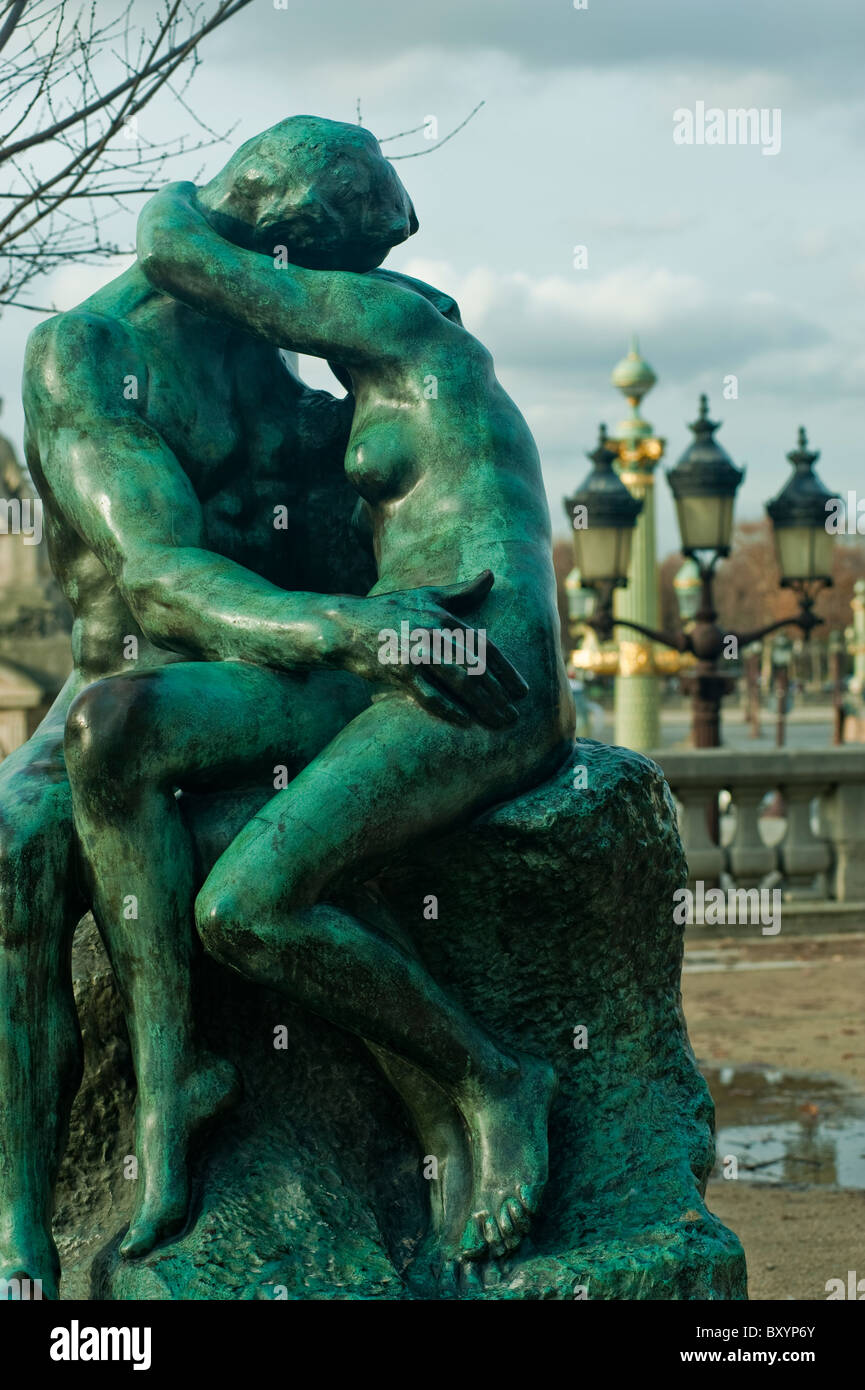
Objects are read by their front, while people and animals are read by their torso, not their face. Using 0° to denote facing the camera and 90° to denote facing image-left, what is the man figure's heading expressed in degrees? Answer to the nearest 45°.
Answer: approximately 315°

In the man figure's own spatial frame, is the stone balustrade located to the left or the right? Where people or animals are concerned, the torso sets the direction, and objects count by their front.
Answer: on its left

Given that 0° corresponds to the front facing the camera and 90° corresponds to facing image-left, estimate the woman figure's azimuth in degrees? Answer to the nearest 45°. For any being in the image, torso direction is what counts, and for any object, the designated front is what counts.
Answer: approximately 90°

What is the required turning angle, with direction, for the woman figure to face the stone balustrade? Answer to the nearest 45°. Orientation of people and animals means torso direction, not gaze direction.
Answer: approximately 90° to its right
